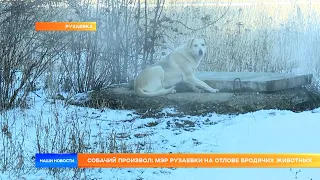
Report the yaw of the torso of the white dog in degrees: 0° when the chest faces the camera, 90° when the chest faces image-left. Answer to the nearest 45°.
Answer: approximately 270°
